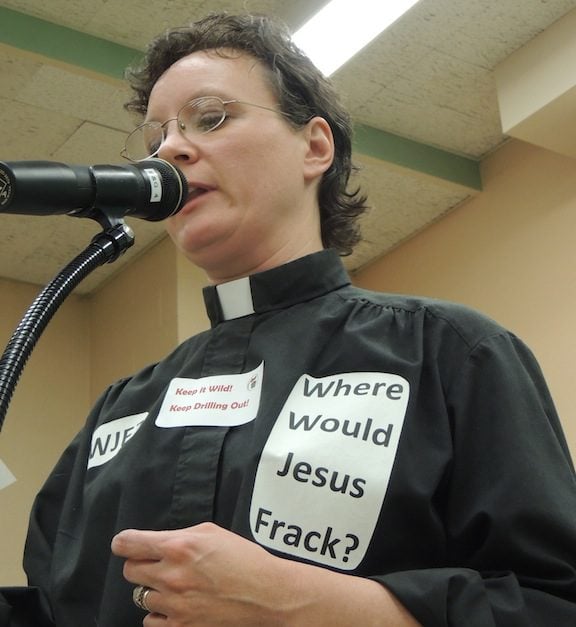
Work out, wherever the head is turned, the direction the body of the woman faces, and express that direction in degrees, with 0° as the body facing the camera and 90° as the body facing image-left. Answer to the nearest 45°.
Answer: approximately 45°

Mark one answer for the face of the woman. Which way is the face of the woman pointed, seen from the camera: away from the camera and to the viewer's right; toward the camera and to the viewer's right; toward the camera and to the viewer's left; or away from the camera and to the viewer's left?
toward the camera and to the viewer's left
